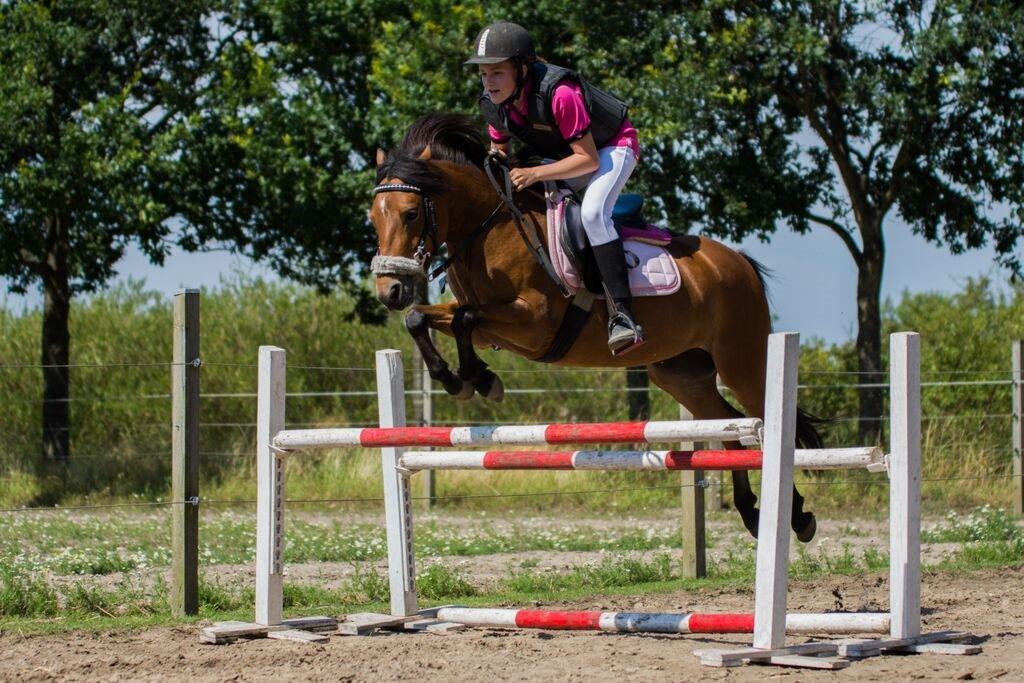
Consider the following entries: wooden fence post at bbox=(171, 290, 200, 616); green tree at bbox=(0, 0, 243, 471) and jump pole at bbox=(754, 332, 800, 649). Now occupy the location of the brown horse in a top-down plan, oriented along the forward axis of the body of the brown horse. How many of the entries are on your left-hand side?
1

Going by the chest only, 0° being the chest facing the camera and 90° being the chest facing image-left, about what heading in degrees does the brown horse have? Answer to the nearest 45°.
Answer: approximately 45°

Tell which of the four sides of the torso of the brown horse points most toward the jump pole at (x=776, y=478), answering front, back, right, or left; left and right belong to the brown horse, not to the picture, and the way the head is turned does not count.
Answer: left

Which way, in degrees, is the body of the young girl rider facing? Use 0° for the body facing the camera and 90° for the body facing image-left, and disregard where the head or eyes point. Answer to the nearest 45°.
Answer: approximately 45°

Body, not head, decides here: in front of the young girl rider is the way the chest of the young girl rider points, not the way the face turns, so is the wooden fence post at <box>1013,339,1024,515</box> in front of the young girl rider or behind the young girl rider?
behind

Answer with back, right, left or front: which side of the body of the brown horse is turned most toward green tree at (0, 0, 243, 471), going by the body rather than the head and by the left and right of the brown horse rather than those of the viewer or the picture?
right

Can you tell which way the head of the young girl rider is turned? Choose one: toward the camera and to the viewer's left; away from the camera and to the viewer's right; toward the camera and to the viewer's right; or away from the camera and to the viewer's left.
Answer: toward the camera and to the viewer's left

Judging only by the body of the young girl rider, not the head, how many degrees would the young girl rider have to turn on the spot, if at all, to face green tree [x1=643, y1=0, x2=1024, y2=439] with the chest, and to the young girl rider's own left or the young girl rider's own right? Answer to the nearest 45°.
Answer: approximately 135° to the young girl rider's own right
